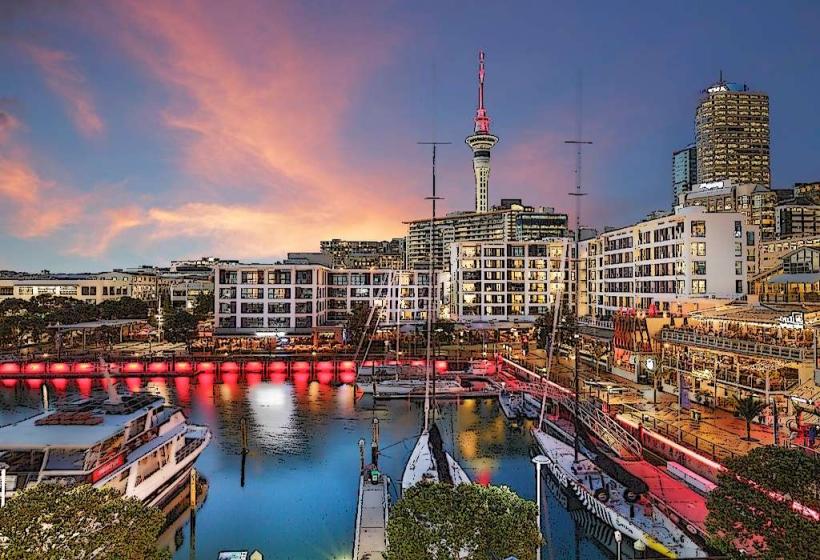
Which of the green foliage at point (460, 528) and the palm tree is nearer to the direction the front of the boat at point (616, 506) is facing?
the palm tree

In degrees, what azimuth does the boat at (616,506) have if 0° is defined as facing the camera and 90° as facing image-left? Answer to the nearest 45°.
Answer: approximately 135°

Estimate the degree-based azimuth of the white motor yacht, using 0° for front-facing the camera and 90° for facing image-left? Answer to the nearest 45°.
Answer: approximately 225°
